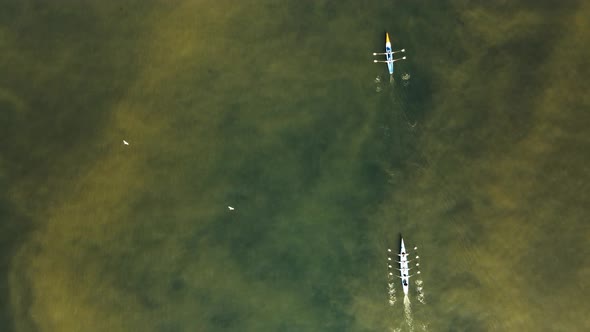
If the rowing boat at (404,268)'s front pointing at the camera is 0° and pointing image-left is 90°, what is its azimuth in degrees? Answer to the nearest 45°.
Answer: approximately 180°
